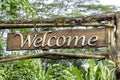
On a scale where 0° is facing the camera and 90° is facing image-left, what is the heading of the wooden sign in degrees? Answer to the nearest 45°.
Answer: approximately 0°
